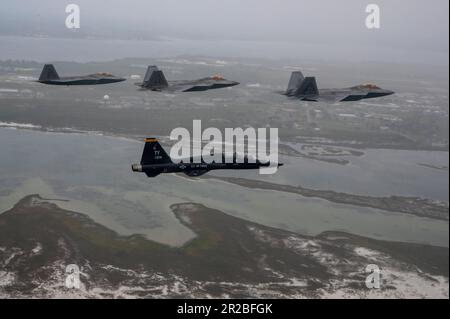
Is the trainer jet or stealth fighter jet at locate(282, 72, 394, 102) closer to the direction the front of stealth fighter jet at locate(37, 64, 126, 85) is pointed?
the stealth fighter jet

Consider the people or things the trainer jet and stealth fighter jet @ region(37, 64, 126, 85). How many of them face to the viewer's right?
2

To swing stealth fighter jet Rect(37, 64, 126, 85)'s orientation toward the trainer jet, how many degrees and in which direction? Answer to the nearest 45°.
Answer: approximately 90° to its right

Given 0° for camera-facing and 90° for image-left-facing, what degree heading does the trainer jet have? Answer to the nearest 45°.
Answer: approximately 270°

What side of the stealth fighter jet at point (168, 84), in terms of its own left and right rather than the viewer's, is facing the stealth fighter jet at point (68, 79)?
back

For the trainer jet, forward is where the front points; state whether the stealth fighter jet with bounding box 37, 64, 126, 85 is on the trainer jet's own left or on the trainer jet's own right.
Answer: on the trainer jet's own left

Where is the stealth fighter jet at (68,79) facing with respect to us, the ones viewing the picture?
facing to the right of the viewer

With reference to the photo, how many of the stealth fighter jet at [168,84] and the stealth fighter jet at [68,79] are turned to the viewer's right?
2

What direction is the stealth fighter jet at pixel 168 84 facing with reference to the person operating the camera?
facing to the right of the viewer
